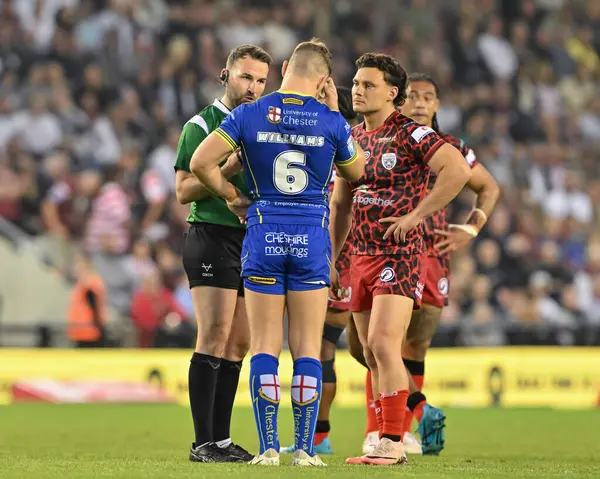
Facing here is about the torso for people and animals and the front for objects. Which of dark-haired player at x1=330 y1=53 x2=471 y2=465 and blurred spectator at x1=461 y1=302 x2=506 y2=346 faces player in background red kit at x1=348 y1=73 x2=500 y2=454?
the blurred spectator

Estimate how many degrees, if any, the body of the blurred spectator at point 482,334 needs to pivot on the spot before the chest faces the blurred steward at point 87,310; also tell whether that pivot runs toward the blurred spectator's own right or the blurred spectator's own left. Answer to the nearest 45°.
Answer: approximately 90° to the blurred spectator's own right

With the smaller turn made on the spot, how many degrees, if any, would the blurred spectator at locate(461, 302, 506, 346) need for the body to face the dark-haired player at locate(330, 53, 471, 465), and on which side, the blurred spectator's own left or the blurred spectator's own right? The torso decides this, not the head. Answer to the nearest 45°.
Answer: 0° — they already face them

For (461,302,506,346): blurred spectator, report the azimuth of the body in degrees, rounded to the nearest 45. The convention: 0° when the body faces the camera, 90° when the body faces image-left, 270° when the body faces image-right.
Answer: approximately 0°

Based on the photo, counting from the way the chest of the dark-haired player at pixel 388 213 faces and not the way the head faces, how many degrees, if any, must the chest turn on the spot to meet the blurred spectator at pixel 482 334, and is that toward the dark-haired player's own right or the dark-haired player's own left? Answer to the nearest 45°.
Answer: approximately 135° to the dark-haired player's own right

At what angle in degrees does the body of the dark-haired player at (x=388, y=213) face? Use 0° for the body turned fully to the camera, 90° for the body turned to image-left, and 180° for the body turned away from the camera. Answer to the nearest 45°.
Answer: approximately 45°

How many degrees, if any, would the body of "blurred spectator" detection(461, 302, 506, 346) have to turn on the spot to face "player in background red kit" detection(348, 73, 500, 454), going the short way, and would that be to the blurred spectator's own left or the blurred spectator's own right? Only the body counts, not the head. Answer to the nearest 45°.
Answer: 0° — they already face them
